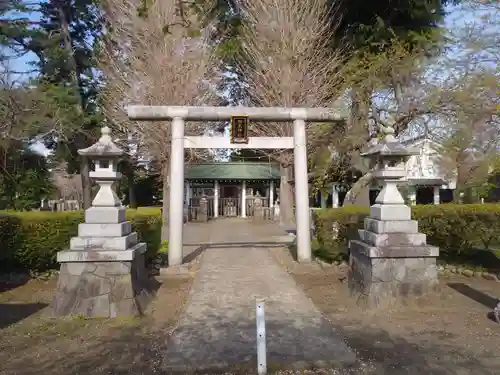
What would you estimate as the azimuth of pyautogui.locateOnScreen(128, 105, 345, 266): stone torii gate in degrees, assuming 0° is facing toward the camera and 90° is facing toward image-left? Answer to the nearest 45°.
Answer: approximately 0°

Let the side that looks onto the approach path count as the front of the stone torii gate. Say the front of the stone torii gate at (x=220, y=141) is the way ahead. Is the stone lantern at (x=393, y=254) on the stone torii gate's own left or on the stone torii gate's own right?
on the stone torii gate's own left

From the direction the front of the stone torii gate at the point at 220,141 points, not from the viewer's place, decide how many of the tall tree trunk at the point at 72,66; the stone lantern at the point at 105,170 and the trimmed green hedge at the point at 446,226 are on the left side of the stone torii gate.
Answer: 1

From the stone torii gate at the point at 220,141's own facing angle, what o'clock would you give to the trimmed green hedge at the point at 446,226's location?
The trimmed green hedge is roughly at 9 o'clock from the stone torii gate.

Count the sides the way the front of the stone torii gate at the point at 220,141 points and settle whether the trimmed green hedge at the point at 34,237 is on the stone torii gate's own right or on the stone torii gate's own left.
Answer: on the stone torii gate's own right

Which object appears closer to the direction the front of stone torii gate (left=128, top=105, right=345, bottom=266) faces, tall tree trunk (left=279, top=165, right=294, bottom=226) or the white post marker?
the white post marker

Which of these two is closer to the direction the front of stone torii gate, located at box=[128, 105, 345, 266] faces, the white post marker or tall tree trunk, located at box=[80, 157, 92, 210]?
the white post marker

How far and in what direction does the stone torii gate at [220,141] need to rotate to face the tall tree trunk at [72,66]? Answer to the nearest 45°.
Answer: approximately 135° to its right

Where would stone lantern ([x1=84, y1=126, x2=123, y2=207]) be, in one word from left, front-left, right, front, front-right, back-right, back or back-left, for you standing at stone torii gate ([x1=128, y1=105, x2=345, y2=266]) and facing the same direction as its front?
front-right

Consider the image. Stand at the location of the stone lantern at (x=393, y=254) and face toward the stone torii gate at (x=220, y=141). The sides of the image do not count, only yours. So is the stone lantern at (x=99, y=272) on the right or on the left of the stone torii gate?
left

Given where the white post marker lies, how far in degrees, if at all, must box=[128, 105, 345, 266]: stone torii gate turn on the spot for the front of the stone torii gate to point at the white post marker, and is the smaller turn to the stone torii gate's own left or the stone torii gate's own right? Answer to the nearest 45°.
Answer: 0° — it already faces it

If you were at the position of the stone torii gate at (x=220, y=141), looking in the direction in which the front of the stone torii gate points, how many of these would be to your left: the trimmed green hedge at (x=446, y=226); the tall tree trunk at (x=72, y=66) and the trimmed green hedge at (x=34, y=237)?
1

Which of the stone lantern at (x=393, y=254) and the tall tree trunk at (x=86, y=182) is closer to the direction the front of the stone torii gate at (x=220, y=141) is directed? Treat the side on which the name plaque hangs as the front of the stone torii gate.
the stone lantern

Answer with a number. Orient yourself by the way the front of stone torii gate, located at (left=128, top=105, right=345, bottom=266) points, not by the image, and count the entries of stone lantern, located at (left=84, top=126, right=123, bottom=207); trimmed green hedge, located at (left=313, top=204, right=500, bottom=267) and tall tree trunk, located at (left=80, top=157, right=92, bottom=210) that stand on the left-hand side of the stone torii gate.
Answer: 1

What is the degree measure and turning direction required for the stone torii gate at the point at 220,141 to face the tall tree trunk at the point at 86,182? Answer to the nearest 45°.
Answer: approximately 135° to its right
